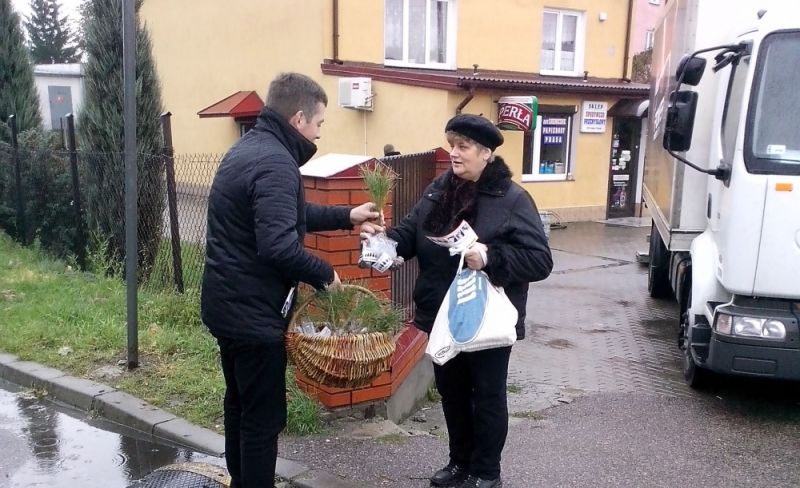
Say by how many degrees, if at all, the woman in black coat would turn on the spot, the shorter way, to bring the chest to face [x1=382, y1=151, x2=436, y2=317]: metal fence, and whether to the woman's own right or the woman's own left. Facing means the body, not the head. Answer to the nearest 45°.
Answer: approximately 135° to the woman's own right

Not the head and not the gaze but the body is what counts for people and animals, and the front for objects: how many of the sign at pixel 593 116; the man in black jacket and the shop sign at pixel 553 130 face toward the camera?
2

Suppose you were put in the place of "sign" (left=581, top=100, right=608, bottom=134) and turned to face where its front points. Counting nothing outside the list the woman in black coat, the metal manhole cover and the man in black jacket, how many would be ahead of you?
3

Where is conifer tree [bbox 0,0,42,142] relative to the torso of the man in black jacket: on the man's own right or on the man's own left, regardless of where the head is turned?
on the man's own left

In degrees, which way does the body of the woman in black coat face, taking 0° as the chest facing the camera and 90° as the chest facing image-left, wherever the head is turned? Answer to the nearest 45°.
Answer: approximately 45°

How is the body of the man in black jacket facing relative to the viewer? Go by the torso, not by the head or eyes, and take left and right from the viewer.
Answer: facing away from the viewer and to the right of the viewer

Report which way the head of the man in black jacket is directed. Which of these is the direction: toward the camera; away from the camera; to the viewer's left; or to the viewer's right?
to the viewer's right
